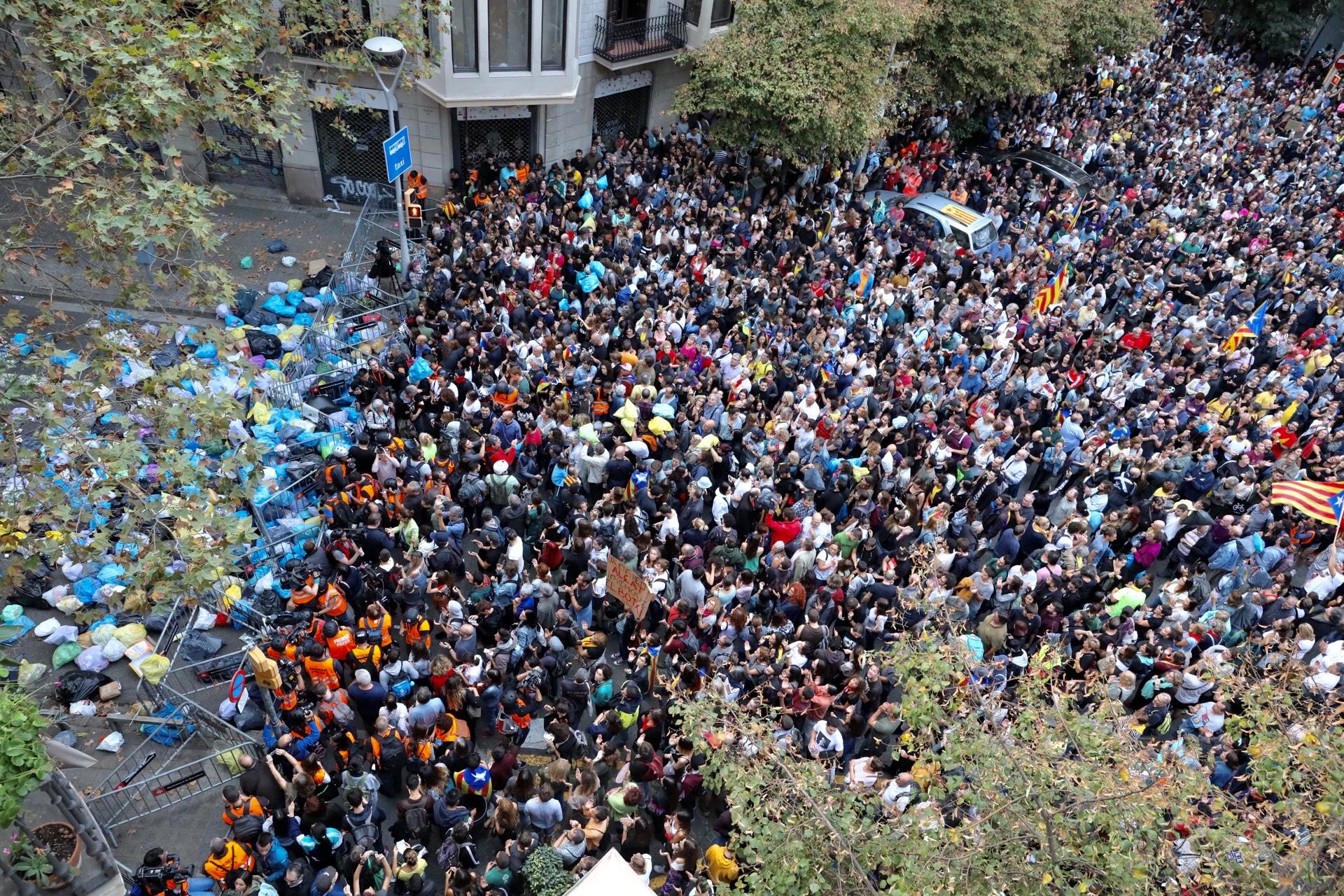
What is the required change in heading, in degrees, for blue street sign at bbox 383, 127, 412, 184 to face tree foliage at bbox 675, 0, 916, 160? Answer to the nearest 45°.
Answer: approximately 90° to its left

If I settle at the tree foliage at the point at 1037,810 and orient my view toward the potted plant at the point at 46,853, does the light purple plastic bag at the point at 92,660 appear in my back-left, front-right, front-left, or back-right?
front-right

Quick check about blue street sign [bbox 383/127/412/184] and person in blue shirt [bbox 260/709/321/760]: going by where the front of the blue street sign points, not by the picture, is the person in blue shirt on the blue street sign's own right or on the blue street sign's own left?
on the blue street sign's own right

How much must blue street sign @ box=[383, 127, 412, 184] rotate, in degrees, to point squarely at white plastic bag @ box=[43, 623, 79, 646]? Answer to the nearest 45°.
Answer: approximately 90° to its right

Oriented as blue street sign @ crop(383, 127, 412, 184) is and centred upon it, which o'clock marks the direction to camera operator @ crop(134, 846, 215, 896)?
The camera operator is roughly at 2 o'clock from the blue street sign.

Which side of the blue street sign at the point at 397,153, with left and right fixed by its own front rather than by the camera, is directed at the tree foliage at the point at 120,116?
right

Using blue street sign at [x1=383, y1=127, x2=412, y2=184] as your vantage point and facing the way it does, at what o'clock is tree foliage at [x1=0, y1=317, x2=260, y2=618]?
The tree foliage is roughly at 2 o'clock from the blue street sign.

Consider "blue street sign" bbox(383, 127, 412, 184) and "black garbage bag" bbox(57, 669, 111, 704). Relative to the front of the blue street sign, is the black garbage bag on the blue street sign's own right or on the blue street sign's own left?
on the blue street sign's own right

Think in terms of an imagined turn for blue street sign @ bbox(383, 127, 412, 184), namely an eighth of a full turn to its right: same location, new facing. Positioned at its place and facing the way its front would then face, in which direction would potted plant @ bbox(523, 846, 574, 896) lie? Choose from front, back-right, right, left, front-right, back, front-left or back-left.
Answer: front

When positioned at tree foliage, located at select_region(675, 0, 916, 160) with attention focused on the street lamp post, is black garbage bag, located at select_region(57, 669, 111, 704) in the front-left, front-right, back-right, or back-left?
front-left

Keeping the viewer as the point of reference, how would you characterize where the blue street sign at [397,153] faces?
facing the viewer and to the right of the viewer
